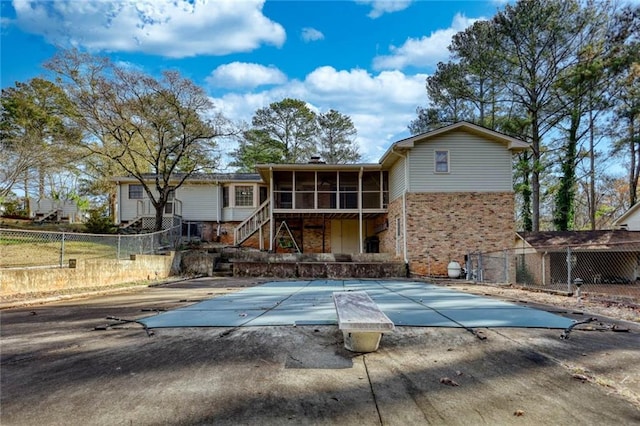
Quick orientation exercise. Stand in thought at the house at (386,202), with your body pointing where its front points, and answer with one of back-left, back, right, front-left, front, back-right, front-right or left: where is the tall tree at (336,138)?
front

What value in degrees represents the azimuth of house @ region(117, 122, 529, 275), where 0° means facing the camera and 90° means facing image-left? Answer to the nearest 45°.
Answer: approximately 180°

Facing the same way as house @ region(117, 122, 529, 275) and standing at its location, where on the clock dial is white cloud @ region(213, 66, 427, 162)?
The white cloud is roughly at 12 o'clock from the house.

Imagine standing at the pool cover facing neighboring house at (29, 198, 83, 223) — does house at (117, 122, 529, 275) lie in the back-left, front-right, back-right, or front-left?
front-right

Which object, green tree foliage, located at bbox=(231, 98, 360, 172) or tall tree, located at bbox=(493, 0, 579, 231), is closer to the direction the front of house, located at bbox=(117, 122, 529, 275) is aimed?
the green tree foliage

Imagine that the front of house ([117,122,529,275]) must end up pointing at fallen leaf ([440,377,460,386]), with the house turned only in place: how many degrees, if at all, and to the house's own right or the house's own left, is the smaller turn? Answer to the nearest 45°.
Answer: approximately 180°

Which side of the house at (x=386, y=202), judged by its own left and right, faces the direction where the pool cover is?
back

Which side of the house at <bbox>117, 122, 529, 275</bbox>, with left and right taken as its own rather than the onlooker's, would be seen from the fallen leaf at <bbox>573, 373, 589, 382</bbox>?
back

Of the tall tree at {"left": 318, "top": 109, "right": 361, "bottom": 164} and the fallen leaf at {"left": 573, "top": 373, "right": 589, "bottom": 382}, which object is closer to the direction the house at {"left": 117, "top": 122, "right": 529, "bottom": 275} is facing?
the tall tree

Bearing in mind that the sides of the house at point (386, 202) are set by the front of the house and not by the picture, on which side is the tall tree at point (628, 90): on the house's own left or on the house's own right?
on the house's own right

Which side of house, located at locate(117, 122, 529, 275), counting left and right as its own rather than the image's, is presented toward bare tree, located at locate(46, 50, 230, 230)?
left

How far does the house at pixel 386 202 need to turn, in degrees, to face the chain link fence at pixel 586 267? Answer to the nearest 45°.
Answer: approximately 90° to its right

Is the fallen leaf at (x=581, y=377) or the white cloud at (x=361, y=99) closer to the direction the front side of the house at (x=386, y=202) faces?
the white cloud

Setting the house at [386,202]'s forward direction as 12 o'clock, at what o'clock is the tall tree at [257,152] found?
The tall tree is roughly at 11 o'clock from the house.
